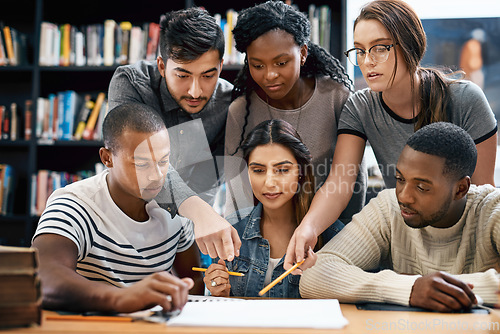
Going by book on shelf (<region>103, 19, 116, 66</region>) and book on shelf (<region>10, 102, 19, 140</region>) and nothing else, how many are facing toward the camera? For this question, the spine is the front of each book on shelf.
2

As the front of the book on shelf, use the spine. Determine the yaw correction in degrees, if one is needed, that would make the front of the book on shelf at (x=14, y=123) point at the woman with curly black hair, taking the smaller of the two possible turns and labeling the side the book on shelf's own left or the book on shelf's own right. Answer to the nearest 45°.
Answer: approximately 45° to the book on shelf's own left

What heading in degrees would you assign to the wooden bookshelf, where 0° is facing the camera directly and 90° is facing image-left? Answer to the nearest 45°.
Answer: approximately 0°

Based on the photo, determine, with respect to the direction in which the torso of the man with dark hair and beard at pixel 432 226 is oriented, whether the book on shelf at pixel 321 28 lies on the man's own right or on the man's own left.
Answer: on the man's own right
